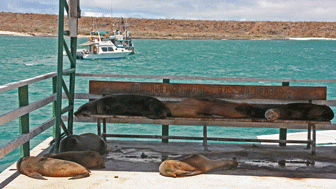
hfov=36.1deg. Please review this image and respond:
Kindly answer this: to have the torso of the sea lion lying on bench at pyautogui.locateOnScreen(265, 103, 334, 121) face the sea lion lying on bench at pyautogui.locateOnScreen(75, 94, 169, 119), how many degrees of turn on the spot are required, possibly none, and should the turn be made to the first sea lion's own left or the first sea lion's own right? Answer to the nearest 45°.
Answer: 0° — it already faces it

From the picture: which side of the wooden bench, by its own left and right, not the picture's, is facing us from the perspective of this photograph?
front

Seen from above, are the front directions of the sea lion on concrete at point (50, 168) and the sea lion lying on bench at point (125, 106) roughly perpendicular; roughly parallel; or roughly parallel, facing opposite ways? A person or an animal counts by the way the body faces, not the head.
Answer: roughly parallel

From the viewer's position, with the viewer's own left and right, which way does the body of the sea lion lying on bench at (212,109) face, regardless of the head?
facing to the left of the viewer

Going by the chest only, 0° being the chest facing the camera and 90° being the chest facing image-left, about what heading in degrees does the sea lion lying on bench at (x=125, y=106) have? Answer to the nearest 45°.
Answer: approximately 90°

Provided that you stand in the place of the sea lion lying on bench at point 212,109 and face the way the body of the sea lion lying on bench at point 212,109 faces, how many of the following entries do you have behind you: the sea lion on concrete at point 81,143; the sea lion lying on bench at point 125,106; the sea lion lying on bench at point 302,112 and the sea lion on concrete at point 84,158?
1

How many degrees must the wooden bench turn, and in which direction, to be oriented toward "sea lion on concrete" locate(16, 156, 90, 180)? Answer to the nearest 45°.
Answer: approximately 45° to its right
